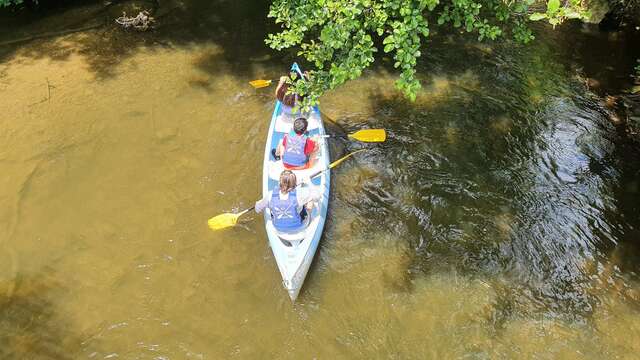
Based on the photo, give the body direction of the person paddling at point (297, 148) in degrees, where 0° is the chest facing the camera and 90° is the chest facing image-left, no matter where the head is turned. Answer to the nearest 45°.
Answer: approximately 180°

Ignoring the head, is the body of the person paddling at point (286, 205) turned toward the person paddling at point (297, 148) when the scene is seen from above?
yes

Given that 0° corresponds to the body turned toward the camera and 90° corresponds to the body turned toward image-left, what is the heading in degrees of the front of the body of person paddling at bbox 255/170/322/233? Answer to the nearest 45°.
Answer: approximately 180°

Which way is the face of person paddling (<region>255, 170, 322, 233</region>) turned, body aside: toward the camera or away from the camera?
away from the camera

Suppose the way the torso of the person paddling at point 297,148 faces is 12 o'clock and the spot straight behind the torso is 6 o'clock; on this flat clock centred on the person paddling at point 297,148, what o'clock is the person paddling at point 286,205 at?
the person paddling at point 286,205 is roughly at 6 o'clock from the person paddling at point 297,148.

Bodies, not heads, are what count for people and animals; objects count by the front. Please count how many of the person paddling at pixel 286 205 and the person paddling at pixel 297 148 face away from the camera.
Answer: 2
